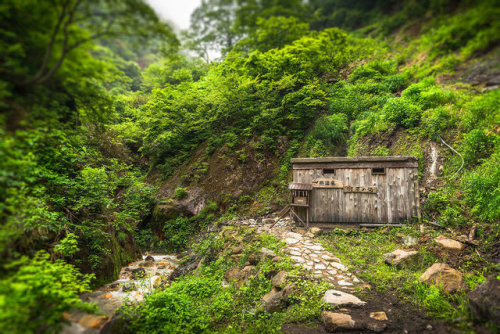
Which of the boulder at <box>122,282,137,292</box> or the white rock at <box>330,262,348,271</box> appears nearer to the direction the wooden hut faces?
the white rock

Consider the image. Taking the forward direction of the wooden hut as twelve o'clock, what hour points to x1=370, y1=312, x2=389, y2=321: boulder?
The boulder is roughly at 12 o'clock from the wooden hut.

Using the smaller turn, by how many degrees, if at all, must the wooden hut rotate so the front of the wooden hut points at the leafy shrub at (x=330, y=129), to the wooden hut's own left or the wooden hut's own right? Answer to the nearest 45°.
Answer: approximately 180°

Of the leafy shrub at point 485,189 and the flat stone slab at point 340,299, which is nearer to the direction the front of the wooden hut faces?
the flat stone slab

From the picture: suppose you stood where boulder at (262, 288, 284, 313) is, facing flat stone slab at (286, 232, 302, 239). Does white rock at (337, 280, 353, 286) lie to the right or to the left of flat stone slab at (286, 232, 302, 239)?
right

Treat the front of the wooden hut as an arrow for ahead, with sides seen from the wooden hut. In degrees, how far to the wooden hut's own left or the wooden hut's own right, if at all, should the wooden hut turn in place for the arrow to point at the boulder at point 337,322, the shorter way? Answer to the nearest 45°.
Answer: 0° — it already faces it

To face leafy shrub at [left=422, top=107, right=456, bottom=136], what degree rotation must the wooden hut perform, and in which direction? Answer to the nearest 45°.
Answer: approximately 135° to its left

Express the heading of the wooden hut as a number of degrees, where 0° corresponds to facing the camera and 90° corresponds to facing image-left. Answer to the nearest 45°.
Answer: approximately 0°
